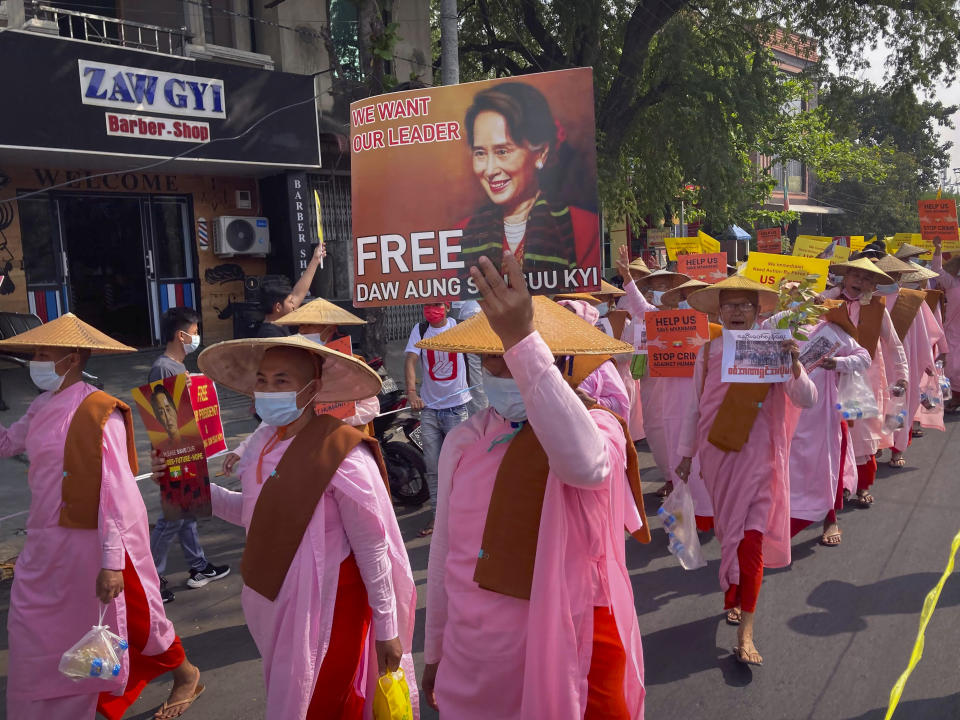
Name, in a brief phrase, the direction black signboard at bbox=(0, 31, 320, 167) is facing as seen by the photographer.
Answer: facing the viewer and to the right of the viewer

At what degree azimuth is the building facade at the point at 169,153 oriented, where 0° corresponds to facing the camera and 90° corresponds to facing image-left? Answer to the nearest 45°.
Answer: approximately 315°

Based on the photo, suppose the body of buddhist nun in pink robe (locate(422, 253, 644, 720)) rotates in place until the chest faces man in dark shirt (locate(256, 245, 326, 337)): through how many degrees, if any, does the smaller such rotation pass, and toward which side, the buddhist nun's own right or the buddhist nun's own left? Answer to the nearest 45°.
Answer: approximately 90° to the buddhist nun's own right

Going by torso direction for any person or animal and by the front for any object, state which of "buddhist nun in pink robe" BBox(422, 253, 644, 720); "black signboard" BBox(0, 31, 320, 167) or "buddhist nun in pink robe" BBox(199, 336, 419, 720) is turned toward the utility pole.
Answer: the black signboard

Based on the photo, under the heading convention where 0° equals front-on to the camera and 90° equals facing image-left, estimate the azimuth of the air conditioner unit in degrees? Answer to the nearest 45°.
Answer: approximately 315°

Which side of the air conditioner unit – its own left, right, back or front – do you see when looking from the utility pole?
front

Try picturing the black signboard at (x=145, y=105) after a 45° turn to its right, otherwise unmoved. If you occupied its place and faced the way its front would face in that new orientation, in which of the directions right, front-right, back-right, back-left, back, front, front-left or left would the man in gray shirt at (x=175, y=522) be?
front

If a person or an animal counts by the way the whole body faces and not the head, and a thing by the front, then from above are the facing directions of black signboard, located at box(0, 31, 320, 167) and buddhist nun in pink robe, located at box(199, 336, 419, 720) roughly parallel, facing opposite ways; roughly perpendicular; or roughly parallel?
roughly perpendicular

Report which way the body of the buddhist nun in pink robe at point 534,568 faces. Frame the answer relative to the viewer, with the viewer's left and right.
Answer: facing the viewer and to the left of the viewer
